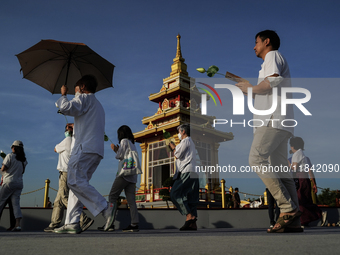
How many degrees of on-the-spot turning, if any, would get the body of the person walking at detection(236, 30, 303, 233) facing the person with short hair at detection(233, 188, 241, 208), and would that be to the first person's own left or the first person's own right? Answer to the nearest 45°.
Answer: approximately 90° to the first person's own right

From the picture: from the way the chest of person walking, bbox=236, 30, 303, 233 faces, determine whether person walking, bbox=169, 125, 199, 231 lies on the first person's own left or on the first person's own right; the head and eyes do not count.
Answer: on the first person's own right

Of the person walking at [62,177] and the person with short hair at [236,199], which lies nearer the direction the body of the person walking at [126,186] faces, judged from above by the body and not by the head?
the person walking

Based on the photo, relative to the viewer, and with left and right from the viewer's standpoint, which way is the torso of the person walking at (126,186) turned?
facing to the left of the viewer

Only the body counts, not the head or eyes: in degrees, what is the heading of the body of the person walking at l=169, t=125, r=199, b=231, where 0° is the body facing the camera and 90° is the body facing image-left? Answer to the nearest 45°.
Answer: approximately 90°

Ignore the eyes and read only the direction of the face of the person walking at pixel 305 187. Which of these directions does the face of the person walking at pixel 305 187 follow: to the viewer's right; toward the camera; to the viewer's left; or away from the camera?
to the viewer's left

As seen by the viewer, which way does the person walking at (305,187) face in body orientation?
to the viewer's left

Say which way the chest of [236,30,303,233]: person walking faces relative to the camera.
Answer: to the viewer's left

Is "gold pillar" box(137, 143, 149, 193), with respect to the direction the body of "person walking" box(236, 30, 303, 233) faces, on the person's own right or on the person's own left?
on the person's own right

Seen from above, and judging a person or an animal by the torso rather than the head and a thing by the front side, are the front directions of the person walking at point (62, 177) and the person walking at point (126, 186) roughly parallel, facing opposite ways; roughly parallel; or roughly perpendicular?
roughly parallel

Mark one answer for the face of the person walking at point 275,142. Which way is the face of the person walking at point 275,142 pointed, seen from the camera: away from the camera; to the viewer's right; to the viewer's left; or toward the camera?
to the viewer's left

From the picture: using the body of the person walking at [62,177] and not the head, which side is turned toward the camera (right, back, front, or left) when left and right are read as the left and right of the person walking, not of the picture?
left
